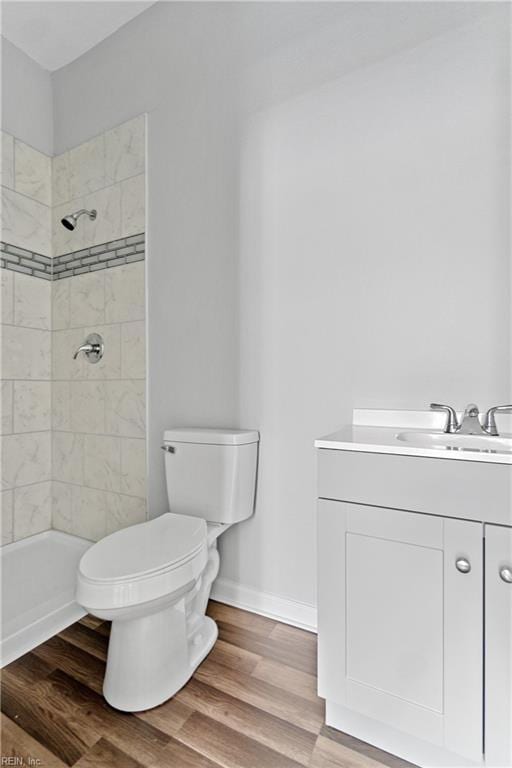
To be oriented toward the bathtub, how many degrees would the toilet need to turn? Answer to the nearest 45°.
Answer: approximately 90° to its right

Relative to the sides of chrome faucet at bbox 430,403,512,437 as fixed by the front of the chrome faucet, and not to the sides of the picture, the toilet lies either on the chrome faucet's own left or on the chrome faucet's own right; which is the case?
on the chrome faucet's own right

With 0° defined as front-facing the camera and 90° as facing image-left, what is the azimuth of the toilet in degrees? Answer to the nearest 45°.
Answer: approximately 45°

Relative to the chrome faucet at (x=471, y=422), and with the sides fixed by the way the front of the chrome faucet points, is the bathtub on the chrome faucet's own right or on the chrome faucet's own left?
on the chrome faucet's own right

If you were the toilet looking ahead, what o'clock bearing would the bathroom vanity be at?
The bathroom vanity is roughly at 9 o'clock from the toilet.

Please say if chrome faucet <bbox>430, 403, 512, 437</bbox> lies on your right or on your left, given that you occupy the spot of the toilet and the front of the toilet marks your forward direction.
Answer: on your left
